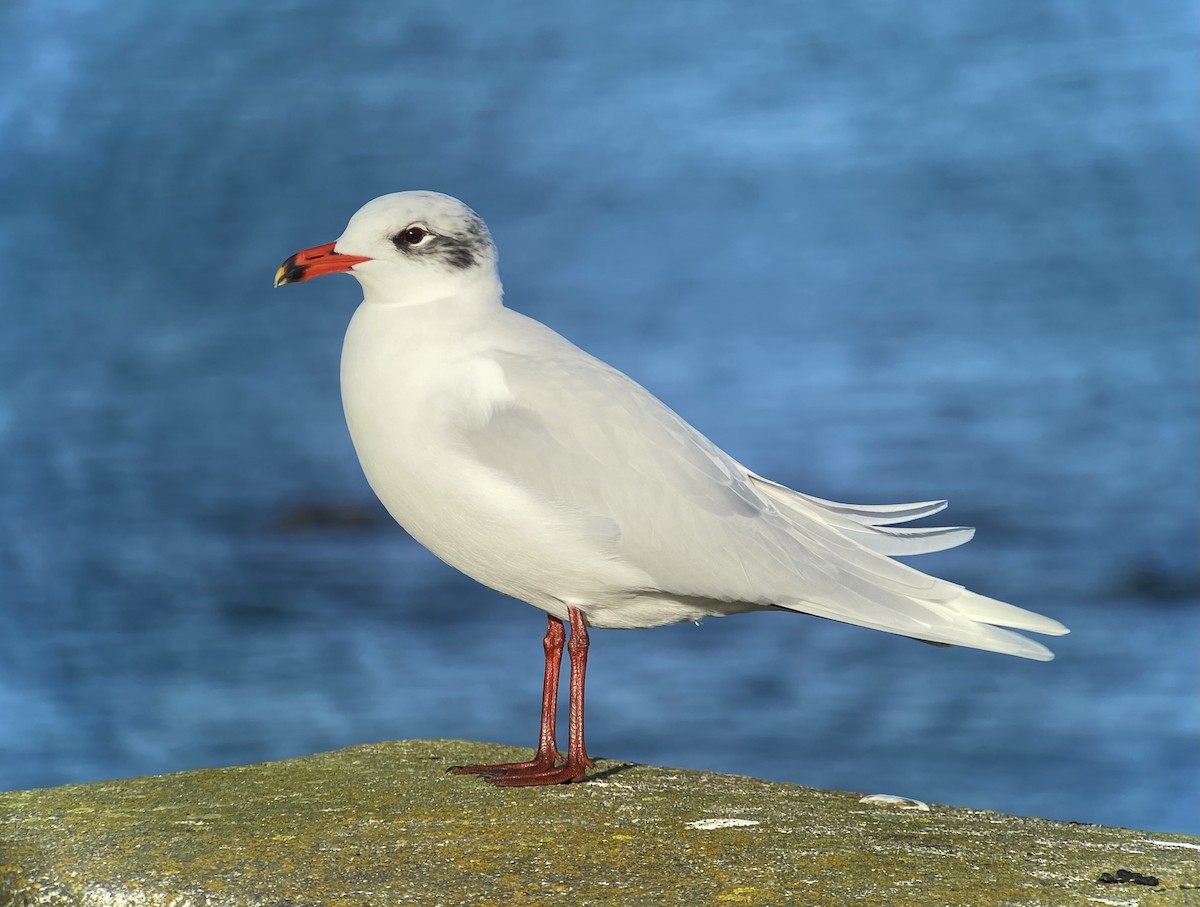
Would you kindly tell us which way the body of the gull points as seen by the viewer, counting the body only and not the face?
to the viewer's left
